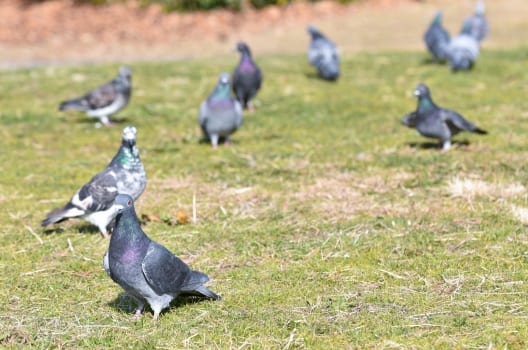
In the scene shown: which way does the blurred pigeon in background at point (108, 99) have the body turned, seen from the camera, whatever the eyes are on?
to the viewer's right

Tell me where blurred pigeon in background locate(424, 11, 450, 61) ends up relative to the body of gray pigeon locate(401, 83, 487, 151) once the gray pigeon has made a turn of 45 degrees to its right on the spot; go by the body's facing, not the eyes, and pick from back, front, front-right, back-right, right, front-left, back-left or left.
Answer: right

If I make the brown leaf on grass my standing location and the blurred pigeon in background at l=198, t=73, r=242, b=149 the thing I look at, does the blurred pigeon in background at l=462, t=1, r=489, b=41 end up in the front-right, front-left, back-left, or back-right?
front-right

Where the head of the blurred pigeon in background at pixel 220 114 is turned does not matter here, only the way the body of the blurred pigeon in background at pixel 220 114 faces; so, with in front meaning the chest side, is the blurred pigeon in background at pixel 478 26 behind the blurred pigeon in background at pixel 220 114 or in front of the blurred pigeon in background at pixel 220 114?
behind

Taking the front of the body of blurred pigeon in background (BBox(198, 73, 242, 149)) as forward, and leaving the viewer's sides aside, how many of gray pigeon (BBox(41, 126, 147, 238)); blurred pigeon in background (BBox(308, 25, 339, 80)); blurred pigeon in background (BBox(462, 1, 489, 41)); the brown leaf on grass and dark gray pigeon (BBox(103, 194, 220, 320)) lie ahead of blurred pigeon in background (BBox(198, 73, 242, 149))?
3

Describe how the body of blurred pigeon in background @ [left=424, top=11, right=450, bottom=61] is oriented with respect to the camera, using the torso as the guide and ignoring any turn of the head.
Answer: toward the camera

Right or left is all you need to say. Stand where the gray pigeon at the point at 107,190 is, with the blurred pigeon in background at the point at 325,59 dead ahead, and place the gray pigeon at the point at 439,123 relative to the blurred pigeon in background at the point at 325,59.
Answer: right

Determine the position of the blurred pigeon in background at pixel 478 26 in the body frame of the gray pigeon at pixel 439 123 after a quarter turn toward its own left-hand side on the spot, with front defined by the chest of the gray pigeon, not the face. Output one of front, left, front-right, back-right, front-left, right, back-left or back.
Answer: back-left

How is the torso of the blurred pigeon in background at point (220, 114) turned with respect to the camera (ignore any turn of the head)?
toward the camera

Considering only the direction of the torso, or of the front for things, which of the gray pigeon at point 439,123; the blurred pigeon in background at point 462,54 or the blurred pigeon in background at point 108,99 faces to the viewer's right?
the blurred pigeon in background at point 108,99

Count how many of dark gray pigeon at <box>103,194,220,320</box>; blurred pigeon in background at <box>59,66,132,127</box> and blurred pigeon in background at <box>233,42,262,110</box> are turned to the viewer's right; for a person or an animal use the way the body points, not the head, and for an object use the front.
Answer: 1

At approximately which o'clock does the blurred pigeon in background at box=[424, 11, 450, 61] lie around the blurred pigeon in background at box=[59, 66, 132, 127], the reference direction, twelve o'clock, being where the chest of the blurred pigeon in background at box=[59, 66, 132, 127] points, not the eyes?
the blurred pigeon in background at box=[424, 11, 450, 61] is roughly at 11 o'clock from the blurred pigeon in background at box=[59, 66, 132, 127].
